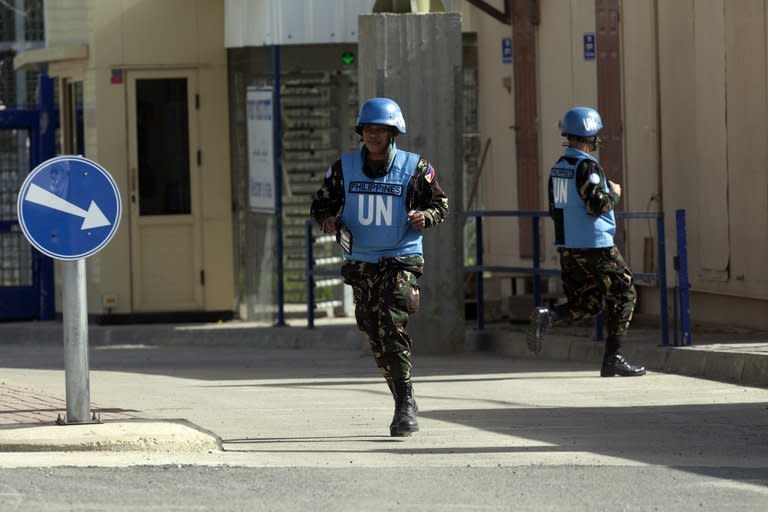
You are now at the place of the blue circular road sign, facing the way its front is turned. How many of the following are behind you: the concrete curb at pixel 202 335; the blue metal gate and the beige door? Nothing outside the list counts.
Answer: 3

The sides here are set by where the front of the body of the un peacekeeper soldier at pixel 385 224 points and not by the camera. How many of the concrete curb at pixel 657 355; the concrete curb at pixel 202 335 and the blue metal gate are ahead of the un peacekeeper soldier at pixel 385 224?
0

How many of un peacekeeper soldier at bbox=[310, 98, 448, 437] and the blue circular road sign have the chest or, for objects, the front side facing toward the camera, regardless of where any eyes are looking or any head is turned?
2

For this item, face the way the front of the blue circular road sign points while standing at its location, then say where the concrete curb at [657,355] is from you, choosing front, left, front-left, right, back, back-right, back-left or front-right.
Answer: back-left

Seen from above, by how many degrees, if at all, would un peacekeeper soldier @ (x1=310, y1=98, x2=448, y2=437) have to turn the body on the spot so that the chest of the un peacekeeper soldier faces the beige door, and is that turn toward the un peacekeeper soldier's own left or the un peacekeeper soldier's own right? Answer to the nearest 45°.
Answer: approximately 180°

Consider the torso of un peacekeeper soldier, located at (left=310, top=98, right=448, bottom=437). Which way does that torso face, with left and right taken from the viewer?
facing the viewer

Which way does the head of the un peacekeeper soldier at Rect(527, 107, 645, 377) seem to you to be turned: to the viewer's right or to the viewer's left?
to the viewer's right

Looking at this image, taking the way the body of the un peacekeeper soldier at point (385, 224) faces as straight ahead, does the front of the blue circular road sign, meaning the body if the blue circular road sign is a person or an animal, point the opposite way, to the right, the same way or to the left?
the same way

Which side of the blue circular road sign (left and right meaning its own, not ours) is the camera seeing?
front

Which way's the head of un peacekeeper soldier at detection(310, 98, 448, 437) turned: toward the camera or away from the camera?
toward the camera

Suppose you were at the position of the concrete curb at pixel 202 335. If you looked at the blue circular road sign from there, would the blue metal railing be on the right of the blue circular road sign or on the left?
left

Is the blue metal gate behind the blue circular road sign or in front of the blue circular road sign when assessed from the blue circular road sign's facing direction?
behind
